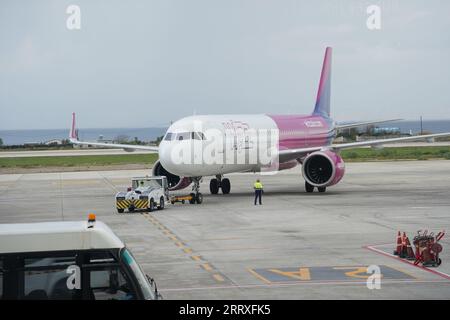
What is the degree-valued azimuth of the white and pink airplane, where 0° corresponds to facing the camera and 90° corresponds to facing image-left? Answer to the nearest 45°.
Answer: approximately 45°

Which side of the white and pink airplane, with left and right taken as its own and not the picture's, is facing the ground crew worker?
front
